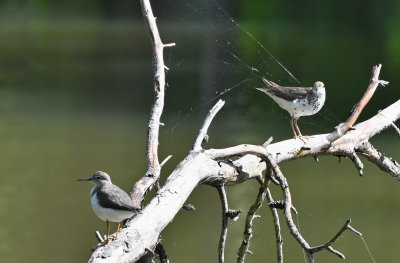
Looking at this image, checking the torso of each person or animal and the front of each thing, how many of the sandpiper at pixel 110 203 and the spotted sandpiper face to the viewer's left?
1

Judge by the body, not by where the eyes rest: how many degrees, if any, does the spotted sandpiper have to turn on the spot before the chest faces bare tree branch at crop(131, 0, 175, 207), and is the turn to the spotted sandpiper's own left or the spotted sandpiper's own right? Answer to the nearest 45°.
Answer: approximately 135° to the spotted sandpiper's own right

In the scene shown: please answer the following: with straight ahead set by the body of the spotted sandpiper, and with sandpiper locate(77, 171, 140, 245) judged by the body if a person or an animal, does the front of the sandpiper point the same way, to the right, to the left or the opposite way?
the opposite way

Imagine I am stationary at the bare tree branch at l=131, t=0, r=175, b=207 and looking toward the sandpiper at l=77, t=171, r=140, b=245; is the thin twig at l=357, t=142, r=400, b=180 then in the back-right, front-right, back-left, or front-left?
back-left

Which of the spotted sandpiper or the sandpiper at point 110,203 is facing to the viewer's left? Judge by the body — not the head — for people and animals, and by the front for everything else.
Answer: the sandpiper

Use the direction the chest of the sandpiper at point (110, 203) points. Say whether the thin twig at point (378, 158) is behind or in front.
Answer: behind

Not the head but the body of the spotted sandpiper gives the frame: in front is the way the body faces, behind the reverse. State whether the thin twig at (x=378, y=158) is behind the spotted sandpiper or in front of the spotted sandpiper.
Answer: in front

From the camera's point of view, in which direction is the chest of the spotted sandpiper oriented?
to the viewer's right

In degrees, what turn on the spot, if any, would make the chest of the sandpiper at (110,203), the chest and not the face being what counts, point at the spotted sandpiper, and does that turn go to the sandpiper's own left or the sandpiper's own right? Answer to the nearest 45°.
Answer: approximately 135° to the sandpiper's own right

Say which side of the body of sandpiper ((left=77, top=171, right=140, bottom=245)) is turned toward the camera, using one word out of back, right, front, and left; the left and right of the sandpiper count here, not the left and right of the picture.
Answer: left

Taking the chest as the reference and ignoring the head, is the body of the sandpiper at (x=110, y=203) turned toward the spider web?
no
